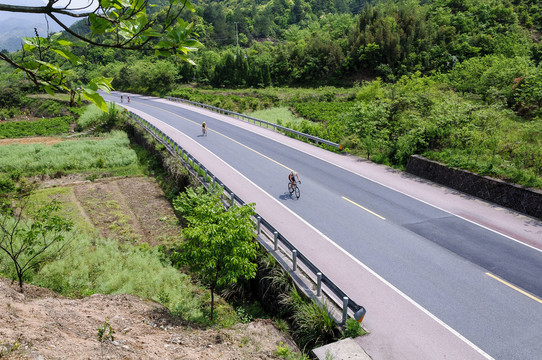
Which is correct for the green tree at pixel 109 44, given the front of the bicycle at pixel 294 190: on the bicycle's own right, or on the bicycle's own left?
on the bicycle's own right

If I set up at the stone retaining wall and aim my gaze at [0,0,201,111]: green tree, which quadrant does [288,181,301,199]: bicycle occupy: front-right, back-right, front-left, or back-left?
front-right

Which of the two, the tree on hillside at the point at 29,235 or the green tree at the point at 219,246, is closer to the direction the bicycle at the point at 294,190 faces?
the green tree

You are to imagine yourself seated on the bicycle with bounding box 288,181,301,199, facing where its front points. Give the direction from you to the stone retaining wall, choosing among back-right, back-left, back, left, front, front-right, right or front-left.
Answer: front-left

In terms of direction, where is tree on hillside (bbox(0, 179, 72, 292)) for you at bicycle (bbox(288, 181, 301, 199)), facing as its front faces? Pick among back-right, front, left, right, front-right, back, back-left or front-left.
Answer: right

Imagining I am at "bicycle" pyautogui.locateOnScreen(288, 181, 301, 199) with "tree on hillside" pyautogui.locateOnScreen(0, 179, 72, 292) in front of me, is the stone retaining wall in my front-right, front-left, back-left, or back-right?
back-left

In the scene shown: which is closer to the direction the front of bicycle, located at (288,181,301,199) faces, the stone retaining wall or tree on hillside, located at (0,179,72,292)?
the stone retaining wall

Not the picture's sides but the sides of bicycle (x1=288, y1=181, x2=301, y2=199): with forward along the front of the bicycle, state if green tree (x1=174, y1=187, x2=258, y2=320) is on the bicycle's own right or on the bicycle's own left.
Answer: on the bicycle's own right
